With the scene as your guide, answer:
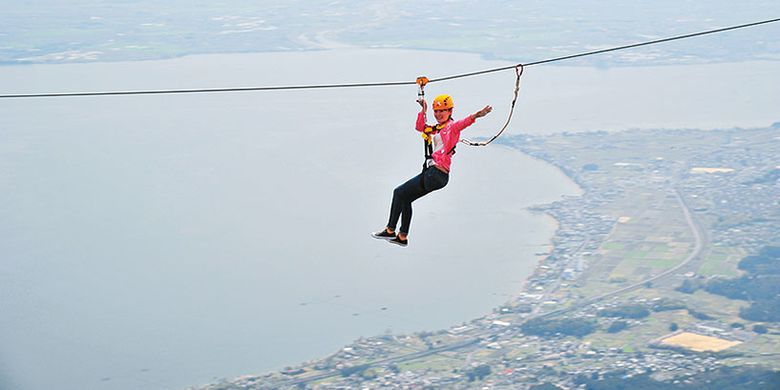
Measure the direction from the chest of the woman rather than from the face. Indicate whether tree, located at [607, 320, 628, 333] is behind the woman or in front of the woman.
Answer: behind

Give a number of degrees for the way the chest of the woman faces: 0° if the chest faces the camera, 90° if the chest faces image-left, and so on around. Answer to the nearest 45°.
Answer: approximately 45°
